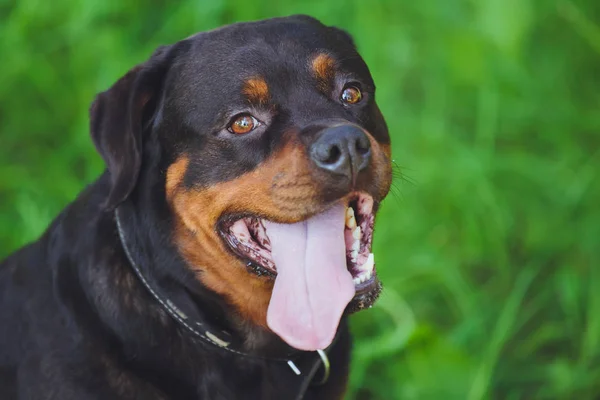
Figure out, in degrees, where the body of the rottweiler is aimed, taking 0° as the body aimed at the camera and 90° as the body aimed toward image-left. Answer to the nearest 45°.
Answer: approximately 315°
